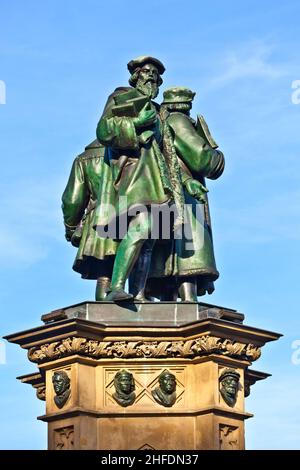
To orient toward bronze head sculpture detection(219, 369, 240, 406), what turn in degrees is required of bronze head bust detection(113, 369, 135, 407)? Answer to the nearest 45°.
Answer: approximately 90° to its left

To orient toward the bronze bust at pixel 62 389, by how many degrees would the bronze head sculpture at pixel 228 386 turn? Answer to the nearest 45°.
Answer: approximately 135° to its right

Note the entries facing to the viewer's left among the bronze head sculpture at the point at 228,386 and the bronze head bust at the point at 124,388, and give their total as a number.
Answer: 0

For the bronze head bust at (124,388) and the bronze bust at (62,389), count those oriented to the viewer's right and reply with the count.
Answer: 0

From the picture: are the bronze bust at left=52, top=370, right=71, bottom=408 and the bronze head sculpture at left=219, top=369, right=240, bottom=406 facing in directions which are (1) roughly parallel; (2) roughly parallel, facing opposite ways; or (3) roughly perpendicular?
roughly perpendicular

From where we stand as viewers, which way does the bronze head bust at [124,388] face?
facing the viewer

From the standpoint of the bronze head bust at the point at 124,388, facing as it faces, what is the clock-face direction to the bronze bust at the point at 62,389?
the bronze bust at the point at 62,389 is roughly at 3 o'clock from the bronze head bust at the point at 124,388.

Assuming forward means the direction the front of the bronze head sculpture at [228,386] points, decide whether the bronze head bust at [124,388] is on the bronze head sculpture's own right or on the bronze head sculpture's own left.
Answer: on the bronze head sculpture's own right

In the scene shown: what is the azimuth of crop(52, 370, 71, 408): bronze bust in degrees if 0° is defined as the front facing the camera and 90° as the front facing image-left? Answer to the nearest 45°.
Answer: approximately 45°

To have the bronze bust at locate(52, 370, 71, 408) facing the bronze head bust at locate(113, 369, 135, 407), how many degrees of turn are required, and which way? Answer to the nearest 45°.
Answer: approximately 135° to its left

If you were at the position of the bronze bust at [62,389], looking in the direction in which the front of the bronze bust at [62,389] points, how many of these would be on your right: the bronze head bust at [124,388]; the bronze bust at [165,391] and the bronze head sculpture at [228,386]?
0
